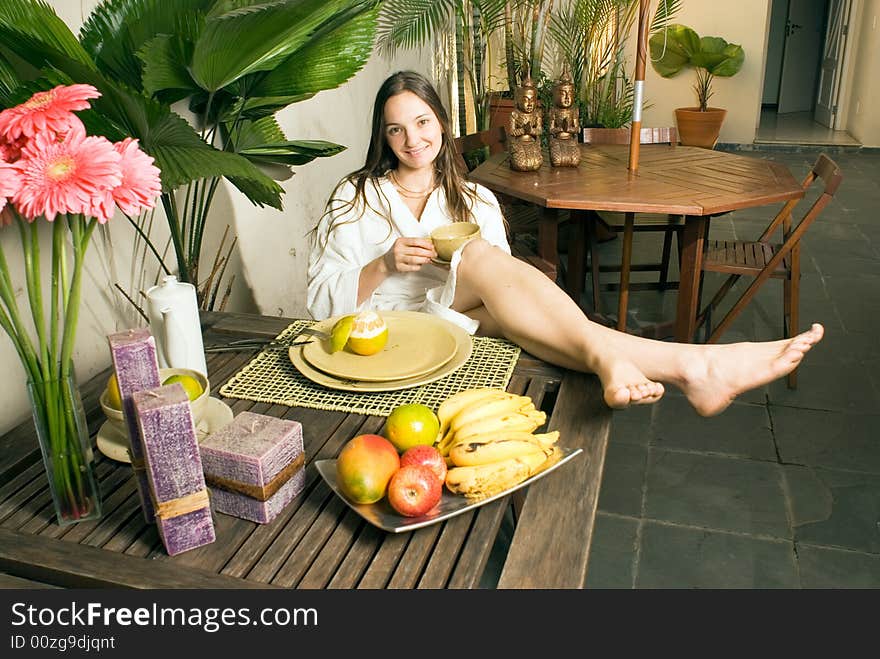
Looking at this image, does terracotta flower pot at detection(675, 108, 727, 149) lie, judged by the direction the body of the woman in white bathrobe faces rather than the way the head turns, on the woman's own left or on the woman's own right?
on the woman's own left

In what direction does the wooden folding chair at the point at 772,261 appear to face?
to the viewer's left

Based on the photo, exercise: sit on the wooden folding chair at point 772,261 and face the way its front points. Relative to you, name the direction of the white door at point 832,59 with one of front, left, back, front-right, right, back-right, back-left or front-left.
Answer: right

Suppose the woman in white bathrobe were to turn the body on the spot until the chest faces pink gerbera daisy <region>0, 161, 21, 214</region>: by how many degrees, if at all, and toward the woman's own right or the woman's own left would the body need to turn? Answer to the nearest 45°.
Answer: approximately 45° to the woman's own right

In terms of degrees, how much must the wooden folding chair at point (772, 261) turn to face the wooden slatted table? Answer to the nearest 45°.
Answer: approximately 90° to its left

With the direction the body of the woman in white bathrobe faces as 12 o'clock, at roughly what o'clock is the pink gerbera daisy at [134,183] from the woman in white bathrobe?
The pink gerbera daisy is roughly at 2 o'clock from the woman in white bathrobe.

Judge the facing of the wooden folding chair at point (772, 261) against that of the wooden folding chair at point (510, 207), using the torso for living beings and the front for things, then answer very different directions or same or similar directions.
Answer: very different directions

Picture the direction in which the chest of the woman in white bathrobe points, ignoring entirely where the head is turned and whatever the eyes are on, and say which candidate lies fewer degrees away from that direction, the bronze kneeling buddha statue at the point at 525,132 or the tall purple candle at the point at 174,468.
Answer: the tall purple candle

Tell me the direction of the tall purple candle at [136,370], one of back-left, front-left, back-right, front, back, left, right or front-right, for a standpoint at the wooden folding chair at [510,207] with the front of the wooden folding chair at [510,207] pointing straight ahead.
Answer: front-right

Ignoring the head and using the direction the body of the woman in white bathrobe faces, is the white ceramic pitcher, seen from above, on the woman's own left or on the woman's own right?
on the woman's own right

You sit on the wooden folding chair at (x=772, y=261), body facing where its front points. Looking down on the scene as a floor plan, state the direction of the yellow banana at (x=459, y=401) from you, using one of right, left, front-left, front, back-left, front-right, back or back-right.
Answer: left

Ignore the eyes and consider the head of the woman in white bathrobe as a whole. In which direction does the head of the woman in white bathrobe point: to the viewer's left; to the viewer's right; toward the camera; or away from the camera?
toward the camera

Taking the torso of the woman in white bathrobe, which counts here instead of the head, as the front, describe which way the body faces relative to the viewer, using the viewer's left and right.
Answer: facing the viewer and to the right of the viewer

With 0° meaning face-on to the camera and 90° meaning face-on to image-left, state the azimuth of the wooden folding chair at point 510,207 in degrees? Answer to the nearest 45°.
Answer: approximately 315°

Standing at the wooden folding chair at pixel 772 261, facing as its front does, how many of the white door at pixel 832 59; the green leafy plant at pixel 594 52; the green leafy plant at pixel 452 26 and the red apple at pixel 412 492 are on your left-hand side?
1

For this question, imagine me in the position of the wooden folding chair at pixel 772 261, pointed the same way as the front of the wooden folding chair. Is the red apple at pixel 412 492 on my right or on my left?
on my left
